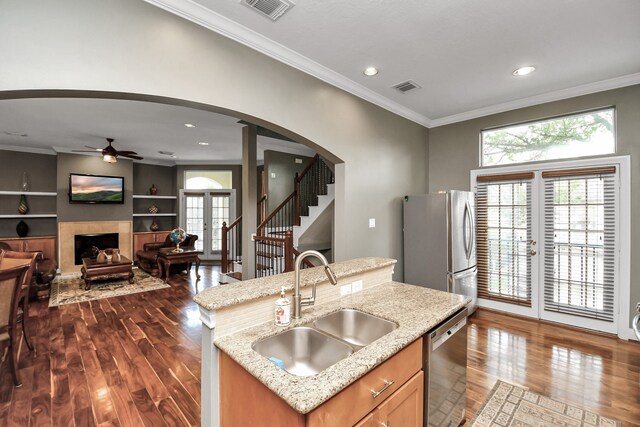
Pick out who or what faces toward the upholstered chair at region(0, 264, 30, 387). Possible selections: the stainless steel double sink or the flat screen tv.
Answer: the flat screen tv

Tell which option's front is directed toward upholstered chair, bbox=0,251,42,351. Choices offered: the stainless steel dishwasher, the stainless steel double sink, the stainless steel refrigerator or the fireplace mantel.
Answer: the fireplace mantel

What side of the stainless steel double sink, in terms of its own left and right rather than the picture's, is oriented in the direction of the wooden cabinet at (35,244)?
back

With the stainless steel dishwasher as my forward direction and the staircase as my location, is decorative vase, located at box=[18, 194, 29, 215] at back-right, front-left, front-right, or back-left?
back-right

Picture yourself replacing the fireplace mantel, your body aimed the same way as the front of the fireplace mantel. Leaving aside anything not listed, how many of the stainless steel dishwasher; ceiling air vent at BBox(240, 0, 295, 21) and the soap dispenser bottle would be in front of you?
3

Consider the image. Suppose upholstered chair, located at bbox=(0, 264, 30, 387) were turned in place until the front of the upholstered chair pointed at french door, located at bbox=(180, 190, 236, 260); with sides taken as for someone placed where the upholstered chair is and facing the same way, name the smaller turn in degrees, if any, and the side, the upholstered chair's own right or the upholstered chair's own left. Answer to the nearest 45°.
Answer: approximately 90° to the upholstered chair's own right

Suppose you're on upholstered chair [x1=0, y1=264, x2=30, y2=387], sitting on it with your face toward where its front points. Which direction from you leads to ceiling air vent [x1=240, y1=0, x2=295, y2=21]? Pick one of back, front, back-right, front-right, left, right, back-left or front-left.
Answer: back

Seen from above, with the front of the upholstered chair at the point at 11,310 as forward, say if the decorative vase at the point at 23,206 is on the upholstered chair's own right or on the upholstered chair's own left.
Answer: on the upholstered chair's own right

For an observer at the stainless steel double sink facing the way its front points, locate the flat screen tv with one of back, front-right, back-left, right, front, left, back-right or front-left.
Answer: back

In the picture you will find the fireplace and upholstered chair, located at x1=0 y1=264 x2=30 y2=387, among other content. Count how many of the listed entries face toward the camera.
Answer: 1

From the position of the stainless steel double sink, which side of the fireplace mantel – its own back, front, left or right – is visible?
front

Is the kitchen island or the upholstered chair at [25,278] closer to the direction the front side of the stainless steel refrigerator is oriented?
the kitchen island

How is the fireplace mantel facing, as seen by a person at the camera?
facing the viewer

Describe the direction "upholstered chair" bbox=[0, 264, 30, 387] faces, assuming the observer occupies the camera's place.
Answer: facing away from the viewer and to the left of the viewer

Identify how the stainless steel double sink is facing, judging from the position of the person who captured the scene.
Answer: facing the viewer and to the right of the viewer
